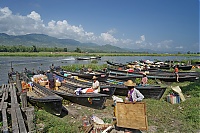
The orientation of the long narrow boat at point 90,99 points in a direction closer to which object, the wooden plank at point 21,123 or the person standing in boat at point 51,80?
the wooden plank

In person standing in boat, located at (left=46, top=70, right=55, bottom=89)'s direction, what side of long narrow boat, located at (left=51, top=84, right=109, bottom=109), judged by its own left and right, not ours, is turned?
back

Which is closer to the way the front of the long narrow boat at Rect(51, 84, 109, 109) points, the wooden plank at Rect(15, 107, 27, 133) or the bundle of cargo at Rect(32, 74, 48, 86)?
the wooden plank

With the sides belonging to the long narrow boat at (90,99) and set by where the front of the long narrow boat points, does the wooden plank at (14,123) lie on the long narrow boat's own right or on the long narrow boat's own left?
on the long narrow boat's own right

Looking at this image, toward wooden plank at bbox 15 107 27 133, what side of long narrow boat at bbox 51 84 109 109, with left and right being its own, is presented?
right

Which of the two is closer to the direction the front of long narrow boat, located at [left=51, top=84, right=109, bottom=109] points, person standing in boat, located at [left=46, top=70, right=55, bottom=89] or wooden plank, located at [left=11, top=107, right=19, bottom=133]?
the wooden plank

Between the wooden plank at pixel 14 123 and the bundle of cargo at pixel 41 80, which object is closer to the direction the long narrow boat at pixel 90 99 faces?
the wooden plank

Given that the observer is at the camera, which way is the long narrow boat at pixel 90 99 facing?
facing the viewer and to the right of the viewer

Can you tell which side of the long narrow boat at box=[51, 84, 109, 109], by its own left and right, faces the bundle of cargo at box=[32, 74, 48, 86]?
back
